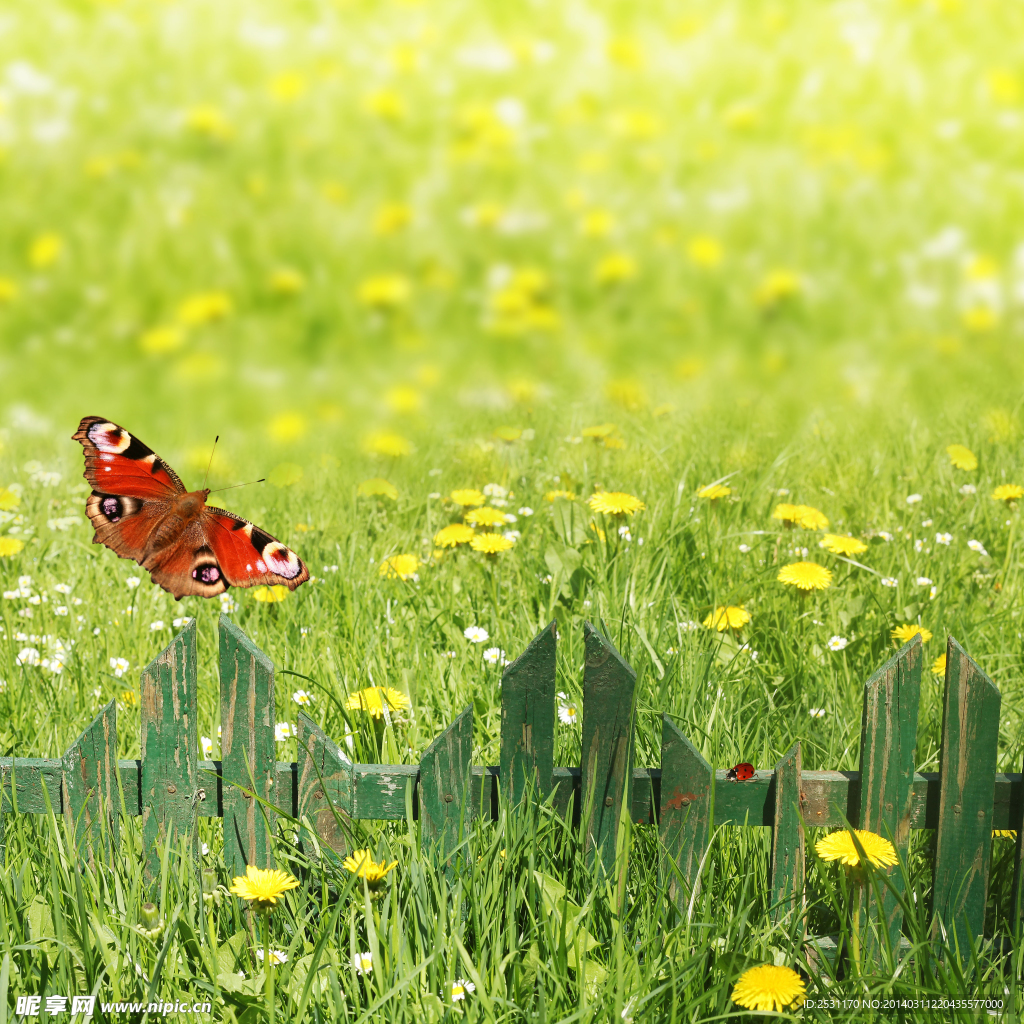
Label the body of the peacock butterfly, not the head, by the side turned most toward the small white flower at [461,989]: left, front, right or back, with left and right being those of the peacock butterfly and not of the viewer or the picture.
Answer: right

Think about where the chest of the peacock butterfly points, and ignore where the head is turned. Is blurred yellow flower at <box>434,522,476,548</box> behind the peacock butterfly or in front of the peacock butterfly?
in front

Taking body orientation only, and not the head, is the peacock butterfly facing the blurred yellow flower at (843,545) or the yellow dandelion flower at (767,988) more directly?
the blurred yellow flower

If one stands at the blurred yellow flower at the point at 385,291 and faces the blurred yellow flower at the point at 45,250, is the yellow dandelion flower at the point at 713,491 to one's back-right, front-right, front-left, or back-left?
back-left

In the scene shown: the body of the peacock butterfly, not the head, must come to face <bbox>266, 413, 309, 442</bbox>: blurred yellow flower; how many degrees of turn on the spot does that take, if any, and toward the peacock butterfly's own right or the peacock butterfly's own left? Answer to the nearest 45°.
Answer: approximately 45° to the peacock butterfly's own left

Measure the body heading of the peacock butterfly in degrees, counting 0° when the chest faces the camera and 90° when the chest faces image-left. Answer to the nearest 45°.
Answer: approximately 225°

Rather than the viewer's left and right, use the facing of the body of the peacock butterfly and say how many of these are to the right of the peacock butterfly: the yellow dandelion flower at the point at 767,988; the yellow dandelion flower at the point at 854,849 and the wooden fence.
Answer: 3
